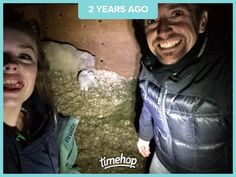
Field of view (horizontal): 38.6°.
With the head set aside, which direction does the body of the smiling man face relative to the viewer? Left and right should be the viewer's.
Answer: facing the viewer and to the left of the viewer
